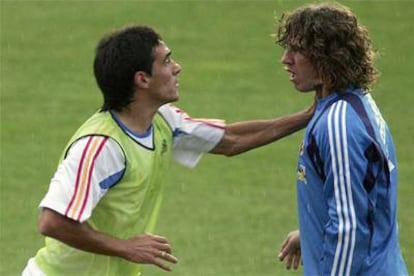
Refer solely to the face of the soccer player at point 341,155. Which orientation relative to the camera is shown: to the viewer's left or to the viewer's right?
to the viewer's left

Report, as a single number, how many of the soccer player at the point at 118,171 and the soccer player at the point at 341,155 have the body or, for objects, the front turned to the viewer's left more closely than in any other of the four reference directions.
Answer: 1

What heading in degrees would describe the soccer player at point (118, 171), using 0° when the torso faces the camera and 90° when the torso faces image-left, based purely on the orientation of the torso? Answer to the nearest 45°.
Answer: approximately 315°

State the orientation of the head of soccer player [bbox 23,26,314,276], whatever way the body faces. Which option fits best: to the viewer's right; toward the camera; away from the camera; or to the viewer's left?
to the viewer's right

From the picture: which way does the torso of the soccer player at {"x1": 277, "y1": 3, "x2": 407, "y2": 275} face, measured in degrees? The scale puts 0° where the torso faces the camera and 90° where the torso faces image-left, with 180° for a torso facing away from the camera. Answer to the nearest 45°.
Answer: approximately 90°
